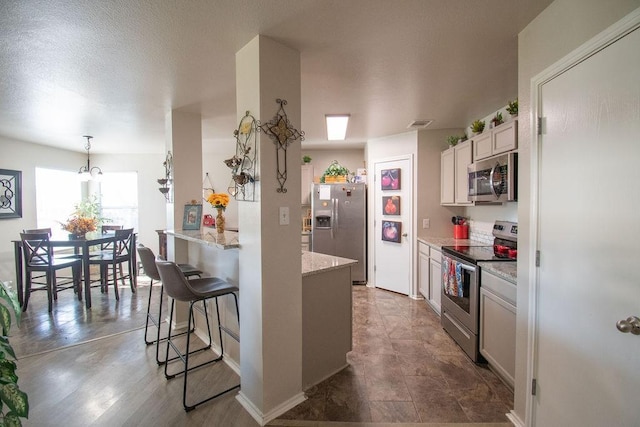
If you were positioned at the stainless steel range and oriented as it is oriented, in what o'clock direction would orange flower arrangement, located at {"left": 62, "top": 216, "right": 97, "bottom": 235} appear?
The orange flower arrangement is roughly at 1 o'clock from the stainless steel range.

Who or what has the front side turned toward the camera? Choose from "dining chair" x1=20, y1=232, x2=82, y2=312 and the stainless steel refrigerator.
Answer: the stainless steel refrigerator

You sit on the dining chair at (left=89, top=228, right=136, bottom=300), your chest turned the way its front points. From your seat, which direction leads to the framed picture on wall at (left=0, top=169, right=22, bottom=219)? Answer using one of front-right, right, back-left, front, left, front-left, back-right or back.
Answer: front

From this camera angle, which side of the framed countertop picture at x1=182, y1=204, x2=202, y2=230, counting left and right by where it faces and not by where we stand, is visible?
front

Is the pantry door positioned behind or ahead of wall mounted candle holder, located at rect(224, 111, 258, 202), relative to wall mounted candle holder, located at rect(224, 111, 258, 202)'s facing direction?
behind

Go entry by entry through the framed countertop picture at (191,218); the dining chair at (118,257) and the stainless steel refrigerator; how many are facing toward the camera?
2

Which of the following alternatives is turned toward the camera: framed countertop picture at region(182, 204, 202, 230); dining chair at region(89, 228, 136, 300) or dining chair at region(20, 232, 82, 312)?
the framed countertop picture

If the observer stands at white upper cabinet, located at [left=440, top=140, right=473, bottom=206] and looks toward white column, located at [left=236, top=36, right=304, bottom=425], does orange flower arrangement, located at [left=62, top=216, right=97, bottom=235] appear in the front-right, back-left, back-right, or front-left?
front-right

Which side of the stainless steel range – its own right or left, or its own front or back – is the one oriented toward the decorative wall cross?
front

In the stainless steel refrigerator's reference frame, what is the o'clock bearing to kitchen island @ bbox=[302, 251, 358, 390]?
The kitchen island is roughly at 12 o'clock from the stainless steel refrigerator.

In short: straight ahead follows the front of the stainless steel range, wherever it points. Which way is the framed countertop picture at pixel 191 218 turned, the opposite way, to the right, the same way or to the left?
to the left

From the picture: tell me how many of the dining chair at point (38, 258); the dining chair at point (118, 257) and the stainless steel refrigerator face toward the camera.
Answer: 1

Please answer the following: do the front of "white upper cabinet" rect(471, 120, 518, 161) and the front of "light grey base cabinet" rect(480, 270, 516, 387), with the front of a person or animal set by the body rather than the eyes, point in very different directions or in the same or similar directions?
same or similar directions

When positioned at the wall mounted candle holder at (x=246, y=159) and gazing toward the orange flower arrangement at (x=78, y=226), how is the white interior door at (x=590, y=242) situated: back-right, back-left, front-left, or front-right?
back-right

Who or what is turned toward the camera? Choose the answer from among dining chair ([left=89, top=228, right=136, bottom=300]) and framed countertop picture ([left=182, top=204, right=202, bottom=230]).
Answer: the framed countertop picture

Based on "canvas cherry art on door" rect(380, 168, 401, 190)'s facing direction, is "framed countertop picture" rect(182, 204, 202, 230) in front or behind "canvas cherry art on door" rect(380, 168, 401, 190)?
in front

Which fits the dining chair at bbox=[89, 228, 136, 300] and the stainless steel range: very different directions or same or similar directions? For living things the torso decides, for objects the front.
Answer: same or similar directions

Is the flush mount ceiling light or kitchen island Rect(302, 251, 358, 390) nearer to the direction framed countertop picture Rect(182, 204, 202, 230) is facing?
the kitchen island

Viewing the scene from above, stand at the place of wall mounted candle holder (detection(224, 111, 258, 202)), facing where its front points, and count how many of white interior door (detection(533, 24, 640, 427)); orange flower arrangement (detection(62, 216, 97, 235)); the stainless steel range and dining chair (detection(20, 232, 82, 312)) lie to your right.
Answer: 2

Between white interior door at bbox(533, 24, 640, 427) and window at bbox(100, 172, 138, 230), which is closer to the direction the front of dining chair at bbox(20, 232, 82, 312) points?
the window
